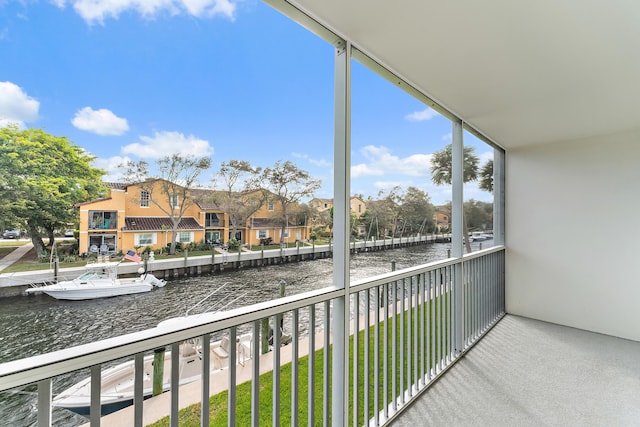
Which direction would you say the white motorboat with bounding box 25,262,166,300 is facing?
to the viewer's left

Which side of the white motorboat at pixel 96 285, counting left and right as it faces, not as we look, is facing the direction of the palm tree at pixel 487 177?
back

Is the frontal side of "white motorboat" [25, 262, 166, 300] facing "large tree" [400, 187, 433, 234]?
no

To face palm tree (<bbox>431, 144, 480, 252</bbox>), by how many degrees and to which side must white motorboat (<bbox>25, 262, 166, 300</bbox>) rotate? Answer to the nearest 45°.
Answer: approximately 180°

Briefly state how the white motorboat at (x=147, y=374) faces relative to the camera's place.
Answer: facing the viewer and to the left of the viewer

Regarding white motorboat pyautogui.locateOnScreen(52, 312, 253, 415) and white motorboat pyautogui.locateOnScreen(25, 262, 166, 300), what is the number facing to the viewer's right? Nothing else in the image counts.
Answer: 0
